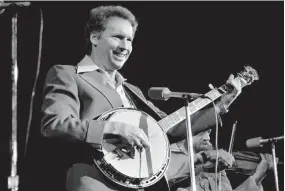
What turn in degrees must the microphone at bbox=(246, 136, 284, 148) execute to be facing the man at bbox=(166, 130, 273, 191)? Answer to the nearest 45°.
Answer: approximately 45° to its right

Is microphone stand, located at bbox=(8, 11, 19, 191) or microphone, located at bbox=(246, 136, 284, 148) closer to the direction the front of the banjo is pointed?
the microphone stand

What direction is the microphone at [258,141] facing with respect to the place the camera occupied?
facing to the left of the viewer

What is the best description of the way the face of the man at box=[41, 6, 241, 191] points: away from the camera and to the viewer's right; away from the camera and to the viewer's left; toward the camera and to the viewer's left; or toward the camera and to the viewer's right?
toward the camera and to the viewer's right

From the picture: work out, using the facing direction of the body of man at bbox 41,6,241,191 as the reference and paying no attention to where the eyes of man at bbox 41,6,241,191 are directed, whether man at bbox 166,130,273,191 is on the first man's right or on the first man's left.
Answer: on the first man's left

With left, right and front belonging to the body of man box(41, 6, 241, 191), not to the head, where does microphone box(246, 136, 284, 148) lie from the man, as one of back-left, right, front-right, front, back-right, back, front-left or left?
left

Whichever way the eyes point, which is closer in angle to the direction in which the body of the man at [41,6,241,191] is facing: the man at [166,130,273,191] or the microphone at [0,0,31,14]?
the microphone

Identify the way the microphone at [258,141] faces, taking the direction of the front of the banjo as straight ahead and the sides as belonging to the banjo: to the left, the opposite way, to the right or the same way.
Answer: to the right

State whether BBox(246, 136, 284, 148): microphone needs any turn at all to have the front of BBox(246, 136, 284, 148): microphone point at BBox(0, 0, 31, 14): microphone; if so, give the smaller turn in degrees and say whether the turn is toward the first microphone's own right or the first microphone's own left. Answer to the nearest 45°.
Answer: approximately 45° to the first microphone's own left

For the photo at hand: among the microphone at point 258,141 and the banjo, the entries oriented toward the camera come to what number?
1

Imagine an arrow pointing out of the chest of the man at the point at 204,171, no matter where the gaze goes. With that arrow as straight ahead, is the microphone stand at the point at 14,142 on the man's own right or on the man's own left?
on the man's own right

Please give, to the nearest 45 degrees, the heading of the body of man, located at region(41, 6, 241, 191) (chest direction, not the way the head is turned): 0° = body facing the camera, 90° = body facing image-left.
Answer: approximately 315°

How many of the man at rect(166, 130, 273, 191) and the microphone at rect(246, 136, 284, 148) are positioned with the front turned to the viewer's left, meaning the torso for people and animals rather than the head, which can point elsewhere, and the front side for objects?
1

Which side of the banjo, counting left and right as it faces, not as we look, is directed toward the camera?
front
